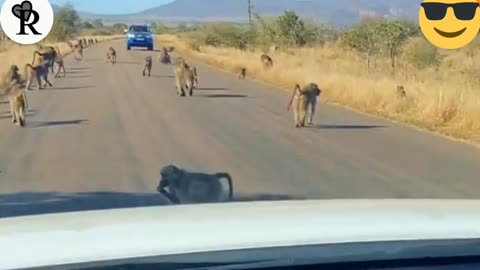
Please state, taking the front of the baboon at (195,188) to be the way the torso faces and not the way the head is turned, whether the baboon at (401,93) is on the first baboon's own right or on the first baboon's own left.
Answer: on the first baboon's own right

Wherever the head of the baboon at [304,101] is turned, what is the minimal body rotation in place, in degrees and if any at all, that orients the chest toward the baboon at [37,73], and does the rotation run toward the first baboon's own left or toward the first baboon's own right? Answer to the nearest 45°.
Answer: approximately 90° to the first baboon's own left

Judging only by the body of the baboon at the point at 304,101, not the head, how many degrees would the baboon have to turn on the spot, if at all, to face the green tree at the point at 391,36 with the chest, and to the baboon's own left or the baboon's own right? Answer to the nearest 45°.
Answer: approximately 45° to the baboon's own left

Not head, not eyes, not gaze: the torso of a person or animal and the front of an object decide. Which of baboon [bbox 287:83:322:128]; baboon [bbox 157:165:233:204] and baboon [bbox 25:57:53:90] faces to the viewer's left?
baboon [bbox 157:165:233:204]

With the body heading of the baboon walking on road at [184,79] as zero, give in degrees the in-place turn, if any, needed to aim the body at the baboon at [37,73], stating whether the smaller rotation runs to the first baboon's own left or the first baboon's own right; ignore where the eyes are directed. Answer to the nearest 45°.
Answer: approximately 90° to the first baboon's own right

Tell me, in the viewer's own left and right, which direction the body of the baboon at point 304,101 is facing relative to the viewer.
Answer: facing away from the viewer and to the right of the viewer

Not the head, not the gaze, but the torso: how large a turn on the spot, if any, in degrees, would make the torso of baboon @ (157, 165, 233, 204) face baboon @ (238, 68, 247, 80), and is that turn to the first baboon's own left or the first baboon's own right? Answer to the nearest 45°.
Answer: approximately 90° to the first baboon's own right

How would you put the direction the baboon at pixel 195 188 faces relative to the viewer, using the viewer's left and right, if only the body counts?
facing to the left of the viewer

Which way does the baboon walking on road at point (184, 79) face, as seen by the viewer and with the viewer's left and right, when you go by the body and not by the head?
facing the viewer and to the left of the viewer
